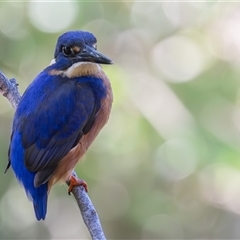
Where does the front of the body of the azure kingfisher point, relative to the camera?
to the viewer's right
